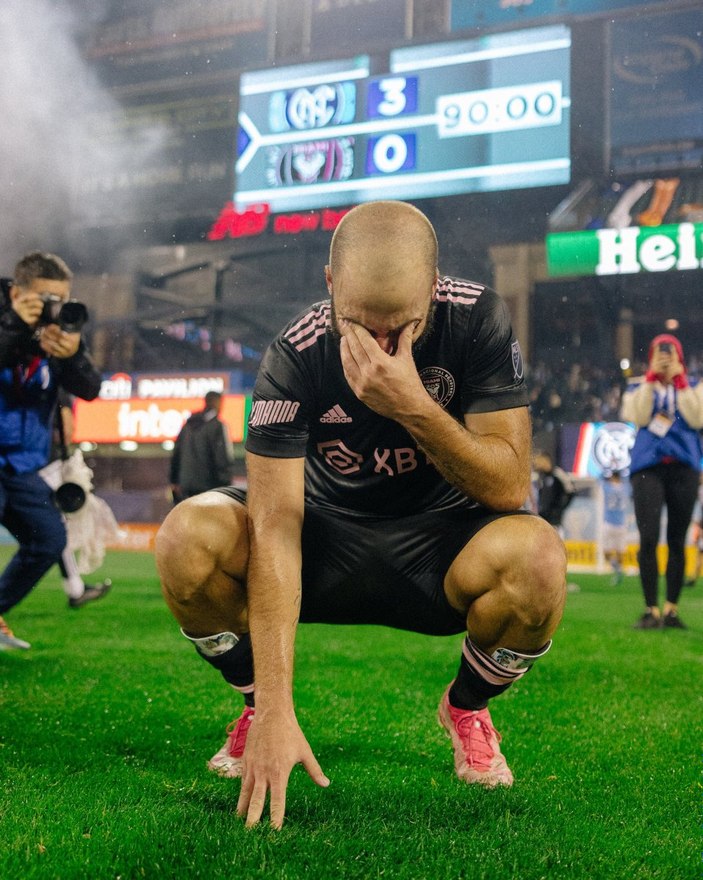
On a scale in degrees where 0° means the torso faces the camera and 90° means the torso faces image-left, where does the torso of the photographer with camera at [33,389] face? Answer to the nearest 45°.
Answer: approximately 315°

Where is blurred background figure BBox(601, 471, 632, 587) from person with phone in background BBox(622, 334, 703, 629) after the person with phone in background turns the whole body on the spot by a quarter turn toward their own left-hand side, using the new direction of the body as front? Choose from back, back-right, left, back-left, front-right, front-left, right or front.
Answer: left

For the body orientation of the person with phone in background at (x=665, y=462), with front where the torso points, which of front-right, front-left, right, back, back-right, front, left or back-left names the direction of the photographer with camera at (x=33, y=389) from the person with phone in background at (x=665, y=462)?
front-right

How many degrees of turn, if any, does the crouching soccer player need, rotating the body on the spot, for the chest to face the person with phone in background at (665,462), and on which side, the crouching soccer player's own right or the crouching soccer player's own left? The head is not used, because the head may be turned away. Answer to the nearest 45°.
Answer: approximately 135° to the crouching soccer player's own left

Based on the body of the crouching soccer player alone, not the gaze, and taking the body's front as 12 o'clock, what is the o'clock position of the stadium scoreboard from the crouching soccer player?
The stadium scoreboard is roughly at 6 o'clock from the crouching soccer player.

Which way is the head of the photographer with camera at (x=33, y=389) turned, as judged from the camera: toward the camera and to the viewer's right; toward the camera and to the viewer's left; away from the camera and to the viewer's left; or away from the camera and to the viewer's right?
toward the camera and to the viewer's right
